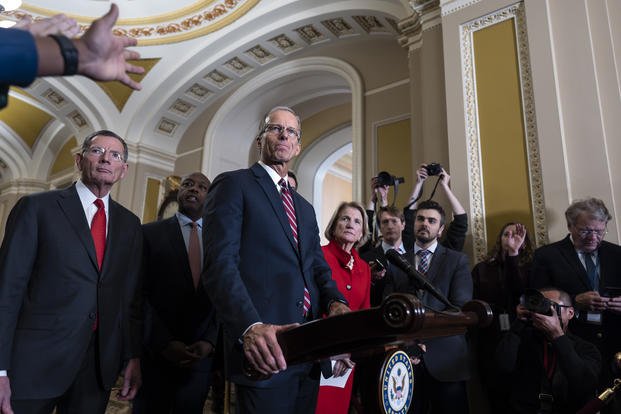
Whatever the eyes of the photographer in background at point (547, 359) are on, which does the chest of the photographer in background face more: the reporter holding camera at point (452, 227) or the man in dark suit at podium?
the man in dark suit at podium

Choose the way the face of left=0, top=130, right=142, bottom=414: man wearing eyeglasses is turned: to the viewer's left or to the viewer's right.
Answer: to the viewer's right

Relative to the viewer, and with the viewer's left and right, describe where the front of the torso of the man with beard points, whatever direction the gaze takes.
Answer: facing the viewer and to the left of the viewer

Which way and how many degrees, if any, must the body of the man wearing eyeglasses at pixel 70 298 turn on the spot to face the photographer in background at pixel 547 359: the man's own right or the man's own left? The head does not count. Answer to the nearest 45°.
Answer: approximately 45° to the man's own left

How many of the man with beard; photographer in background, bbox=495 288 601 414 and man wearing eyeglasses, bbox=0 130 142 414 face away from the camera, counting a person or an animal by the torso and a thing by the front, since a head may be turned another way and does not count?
0

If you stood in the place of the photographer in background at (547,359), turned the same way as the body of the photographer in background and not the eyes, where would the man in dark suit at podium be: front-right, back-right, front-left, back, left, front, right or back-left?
front

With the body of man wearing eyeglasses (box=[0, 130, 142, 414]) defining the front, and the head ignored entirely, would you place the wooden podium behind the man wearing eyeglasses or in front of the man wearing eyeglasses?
in front

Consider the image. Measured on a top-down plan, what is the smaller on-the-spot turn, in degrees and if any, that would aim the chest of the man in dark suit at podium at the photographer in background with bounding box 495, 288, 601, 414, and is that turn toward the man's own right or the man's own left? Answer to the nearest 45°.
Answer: approximately 90° to the man's own left

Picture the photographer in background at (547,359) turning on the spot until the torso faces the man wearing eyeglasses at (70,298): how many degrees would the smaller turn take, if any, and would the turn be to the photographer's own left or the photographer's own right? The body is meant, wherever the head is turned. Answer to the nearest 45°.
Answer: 0° — they already face them

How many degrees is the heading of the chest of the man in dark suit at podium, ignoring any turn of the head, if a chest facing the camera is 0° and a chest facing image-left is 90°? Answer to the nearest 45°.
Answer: approximately 315°

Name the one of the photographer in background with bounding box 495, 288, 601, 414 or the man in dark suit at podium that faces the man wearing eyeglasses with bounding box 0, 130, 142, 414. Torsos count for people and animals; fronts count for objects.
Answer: the photographer in background
